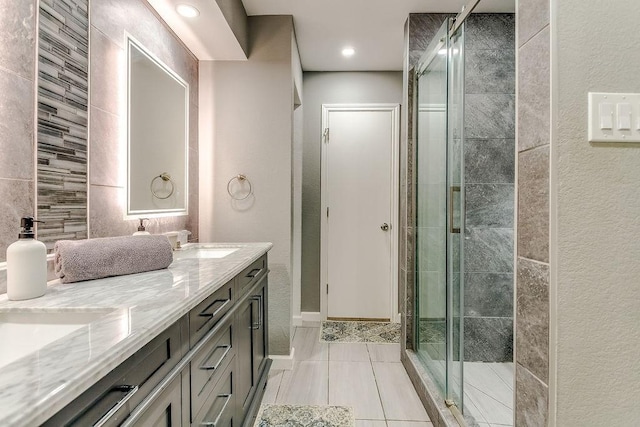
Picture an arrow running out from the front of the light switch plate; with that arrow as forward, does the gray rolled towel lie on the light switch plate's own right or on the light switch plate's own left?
on the light switch plate's own right

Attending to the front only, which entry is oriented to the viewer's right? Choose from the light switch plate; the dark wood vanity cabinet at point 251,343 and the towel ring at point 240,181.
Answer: the dark wood vanity cabinet

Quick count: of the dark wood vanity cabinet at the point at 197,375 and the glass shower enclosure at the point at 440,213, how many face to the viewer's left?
1

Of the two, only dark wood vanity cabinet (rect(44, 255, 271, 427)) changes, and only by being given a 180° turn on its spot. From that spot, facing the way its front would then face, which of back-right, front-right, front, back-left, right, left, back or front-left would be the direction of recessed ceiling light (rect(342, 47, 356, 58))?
back-right

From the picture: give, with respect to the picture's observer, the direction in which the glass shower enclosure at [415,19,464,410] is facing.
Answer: facing to the left of the viewer

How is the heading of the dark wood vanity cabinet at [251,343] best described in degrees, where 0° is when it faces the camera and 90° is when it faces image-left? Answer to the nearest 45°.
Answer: approximately 270°

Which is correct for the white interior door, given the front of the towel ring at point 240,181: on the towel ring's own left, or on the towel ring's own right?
on the towel ring's own left
